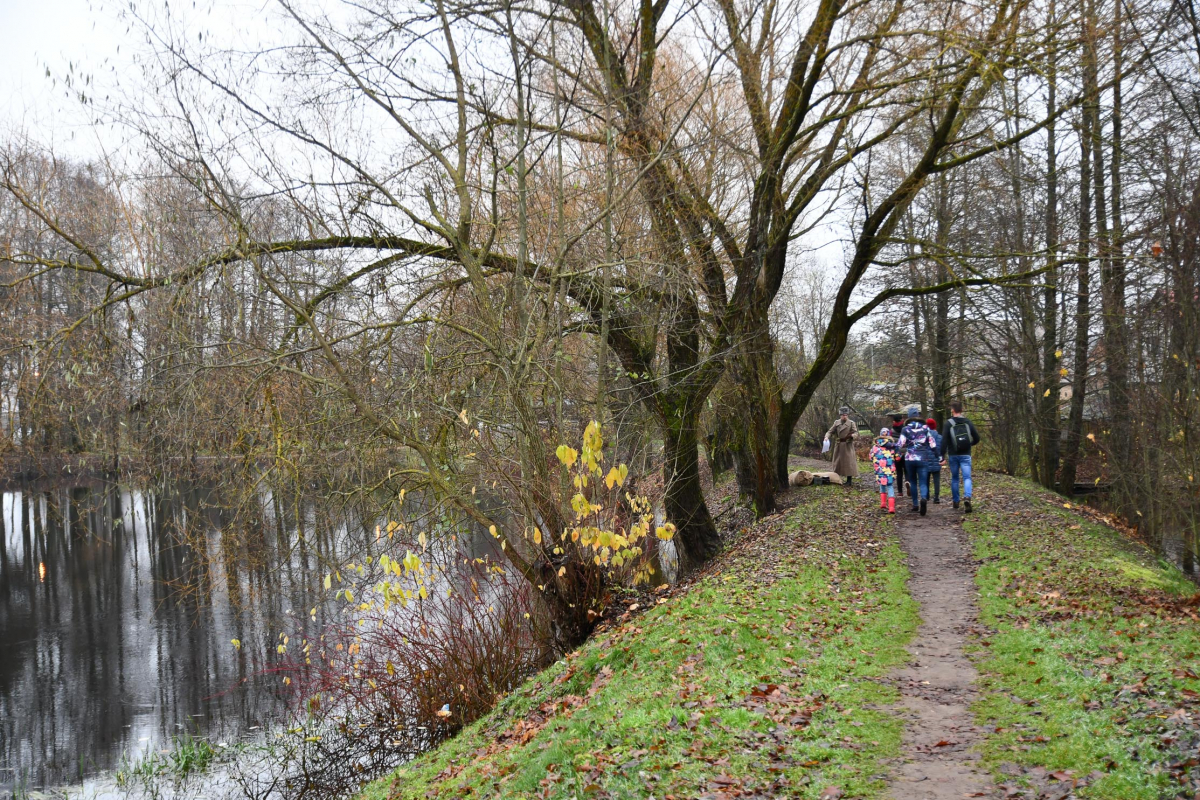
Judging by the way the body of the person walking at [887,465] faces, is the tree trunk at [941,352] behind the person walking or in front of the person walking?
in front

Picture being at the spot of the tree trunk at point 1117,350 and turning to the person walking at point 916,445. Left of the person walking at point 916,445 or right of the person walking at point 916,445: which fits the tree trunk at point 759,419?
right

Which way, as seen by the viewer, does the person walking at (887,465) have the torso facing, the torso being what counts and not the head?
away from the camera

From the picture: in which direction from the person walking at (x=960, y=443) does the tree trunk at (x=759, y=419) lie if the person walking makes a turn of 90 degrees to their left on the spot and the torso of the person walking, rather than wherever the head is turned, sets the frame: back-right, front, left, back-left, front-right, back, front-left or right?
front-right

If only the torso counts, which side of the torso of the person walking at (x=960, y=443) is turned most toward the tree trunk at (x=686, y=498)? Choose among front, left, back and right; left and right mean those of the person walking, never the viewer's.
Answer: left

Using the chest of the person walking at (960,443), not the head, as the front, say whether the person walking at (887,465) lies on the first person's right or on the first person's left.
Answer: on the first person's left

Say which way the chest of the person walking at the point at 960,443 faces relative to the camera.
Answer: away from the camera

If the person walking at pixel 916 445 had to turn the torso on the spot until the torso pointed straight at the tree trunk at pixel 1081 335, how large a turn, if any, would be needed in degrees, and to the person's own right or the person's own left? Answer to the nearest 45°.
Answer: approximately 45° to the person's own right

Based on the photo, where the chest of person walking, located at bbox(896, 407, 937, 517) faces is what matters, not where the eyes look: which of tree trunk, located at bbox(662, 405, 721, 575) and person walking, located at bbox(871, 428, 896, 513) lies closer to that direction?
the person walking

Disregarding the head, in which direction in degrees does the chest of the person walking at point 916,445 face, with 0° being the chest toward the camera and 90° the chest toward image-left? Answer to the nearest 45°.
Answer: approximately 180°
